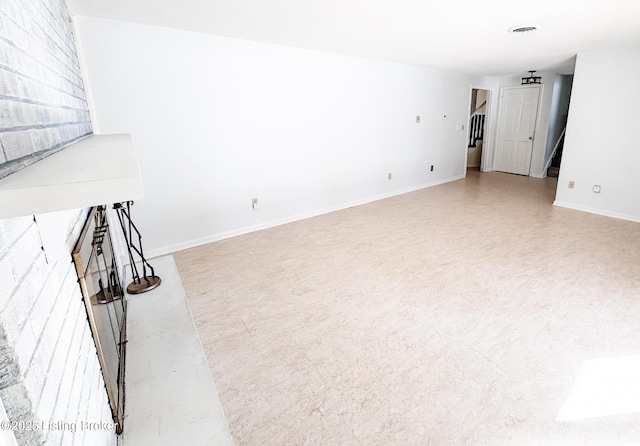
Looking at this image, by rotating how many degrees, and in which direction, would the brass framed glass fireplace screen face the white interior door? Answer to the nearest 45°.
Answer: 0° — it already faces it

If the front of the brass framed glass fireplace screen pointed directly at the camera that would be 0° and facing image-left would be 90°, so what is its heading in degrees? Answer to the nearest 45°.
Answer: approximately 270°

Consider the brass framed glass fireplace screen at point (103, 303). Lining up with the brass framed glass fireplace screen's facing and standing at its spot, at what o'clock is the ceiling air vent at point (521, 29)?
The ceiling air vent is roughly at 12 o'clock from the brass framed glass fireplace screen.
